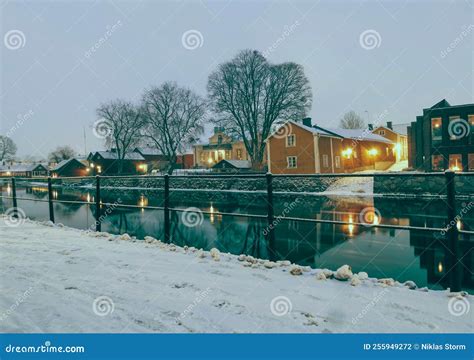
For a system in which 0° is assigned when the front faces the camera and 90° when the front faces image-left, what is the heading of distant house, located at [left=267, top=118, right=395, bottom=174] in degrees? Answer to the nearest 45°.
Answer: approximately 315°

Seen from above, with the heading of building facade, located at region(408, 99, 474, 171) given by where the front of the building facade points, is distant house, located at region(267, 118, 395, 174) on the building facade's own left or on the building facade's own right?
on the building facade's own right

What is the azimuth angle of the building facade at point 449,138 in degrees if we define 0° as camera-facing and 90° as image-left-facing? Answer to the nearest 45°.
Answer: approximately 0°

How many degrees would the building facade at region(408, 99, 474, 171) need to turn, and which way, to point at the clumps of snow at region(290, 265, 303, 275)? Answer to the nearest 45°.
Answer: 0° — it already faces it
